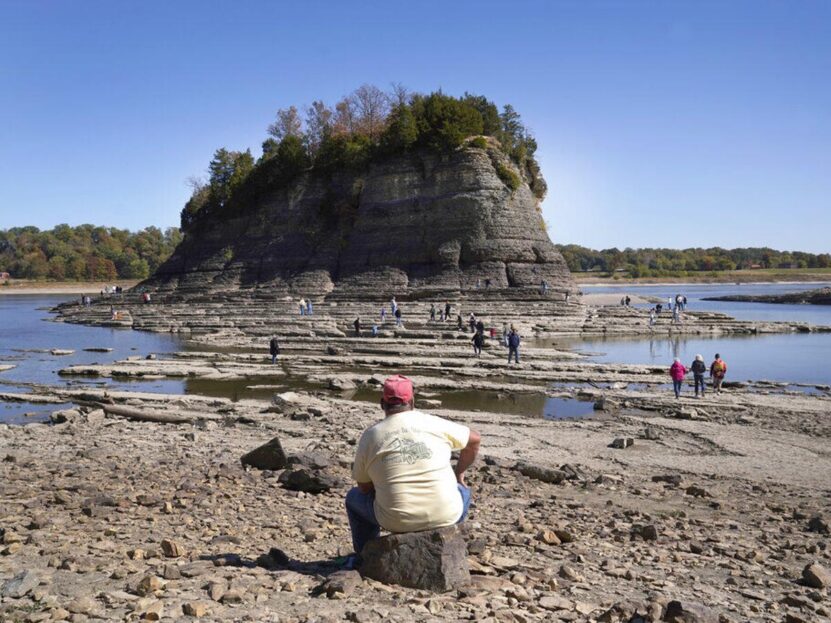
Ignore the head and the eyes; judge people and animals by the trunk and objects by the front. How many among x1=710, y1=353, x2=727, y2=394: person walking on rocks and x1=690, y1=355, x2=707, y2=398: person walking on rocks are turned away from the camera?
2

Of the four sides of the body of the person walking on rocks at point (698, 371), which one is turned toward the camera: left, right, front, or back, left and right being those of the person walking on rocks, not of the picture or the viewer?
back

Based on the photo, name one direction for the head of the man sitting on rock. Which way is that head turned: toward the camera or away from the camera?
away from the camera

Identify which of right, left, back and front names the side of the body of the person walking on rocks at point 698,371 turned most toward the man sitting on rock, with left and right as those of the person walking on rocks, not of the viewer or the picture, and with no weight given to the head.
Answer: back

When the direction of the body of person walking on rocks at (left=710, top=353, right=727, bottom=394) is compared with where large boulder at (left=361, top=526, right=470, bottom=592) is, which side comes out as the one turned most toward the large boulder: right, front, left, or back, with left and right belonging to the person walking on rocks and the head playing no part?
back

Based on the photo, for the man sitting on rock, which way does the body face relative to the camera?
away from the camera

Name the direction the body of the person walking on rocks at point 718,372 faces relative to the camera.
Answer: away from the camera

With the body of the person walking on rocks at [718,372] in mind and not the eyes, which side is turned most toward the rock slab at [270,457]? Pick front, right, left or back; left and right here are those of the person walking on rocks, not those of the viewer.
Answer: back

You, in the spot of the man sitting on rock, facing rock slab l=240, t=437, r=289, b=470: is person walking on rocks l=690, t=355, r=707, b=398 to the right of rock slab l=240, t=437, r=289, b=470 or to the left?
right

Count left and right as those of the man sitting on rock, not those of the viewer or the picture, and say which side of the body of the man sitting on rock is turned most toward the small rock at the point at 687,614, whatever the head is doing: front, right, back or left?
right
